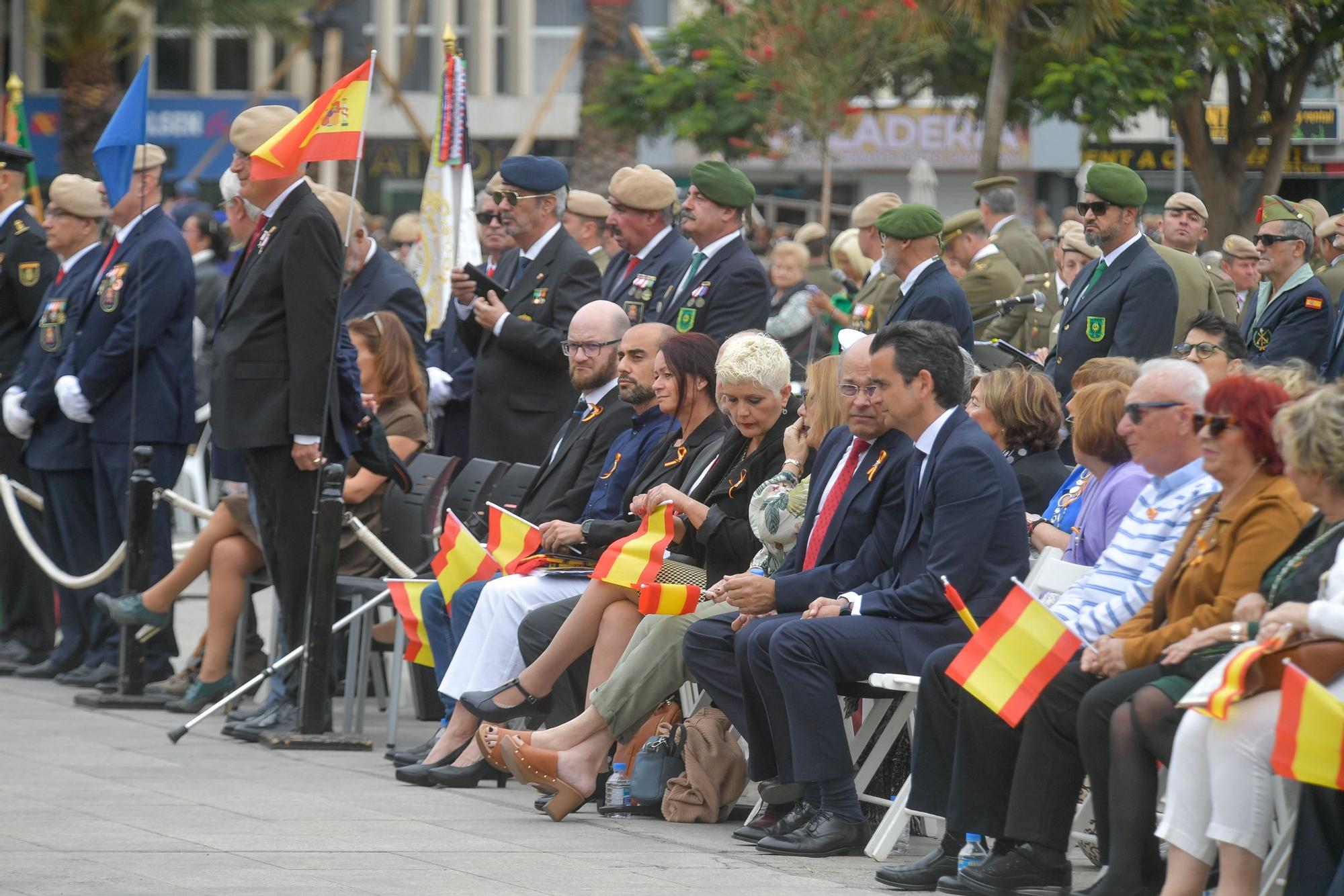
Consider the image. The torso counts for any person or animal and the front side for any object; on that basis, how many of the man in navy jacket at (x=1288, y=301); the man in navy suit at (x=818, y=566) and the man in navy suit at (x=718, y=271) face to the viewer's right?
0

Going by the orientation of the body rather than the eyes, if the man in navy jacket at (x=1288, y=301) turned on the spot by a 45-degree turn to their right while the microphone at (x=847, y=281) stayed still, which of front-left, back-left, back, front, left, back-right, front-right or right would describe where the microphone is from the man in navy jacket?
front-right

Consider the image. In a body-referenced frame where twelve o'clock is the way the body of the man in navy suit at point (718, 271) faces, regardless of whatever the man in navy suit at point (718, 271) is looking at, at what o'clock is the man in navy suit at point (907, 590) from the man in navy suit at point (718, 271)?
the man in navy suit at point (907, 590) is roughly at 10 o'clock from the man in navy suit at point (718, 271).

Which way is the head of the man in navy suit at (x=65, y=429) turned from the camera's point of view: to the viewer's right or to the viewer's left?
to the viewer's left

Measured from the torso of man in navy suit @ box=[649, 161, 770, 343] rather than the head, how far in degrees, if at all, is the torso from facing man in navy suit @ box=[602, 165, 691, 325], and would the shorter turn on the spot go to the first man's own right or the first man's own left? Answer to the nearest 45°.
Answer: approximately 90° to the first man's own right

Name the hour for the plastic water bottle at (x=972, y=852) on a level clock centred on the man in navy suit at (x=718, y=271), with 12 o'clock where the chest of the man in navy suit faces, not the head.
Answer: The plastic water bottle is roughly at 10 o'clock from the man in navy suit.

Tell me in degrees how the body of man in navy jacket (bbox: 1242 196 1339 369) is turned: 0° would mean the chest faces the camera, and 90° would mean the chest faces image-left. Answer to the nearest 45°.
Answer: approximately 45°

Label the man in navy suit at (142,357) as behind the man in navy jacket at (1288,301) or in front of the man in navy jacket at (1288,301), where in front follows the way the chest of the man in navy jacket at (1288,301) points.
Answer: in front

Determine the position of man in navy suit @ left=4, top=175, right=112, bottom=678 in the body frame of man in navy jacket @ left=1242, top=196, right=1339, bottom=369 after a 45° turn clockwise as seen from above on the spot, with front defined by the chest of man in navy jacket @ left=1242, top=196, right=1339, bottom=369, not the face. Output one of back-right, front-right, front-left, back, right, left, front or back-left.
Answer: front

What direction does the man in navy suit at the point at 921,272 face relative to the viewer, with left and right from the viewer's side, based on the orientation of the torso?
facing to the left of the viewer

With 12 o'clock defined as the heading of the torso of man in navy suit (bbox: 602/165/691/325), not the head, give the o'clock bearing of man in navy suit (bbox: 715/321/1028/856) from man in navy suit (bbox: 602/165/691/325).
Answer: man in navy suit (bbox: 715/321/1028/856) is roughly at 10 o'clock from man in navy suit (bbox: 602/165/691/325).

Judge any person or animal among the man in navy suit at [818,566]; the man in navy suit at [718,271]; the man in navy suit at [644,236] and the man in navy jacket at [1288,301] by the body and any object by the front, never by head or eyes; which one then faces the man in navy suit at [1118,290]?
the man in navy jacket at [1288,301]

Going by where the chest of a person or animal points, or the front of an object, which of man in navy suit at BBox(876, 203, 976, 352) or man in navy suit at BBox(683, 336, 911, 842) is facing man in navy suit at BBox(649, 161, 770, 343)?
man in navy suit at BBox(876, 203, 976, 352)

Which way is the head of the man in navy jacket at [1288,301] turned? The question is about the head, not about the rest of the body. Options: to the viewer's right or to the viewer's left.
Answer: to the viewer's left
